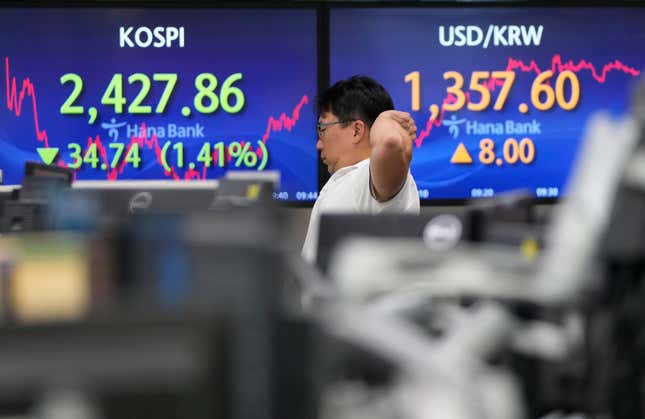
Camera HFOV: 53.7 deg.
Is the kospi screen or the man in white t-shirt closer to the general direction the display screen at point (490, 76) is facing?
the man in white t-shirt

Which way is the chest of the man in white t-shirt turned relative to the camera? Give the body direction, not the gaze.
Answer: to the viewer's left

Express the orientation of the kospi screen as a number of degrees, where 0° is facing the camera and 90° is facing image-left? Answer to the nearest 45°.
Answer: approximately 0°

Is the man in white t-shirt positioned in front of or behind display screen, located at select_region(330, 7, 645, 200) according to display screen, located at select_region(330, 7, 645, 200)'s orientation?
in front

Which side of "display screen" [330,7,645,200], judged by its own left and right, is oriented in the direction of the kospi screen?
right

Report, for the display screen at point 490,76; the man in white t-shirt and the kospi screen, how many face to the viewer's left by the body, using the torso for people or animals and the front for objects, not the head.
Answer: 1

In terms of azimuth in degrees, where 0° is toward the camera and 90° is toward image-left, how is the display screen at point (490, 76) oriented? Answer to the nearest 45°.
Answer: approximately 0°

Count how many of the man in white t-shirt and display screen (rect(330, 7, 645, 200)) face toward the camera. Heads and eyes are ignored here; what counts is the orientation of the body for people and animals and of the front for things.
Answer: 1

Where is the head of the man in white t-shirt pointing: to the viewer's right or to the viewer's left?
to the viewer's left

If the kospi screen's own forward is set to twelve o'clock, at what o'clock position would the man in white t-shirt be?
The man in white t-shirt is roughly at 11 o'clock from the kospi screen.

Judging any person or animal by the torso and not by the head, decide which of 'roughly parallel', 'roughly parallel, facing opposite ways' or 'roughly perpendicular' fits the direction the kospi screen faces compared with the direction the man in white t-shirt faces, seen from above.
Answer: roughly perpendicular

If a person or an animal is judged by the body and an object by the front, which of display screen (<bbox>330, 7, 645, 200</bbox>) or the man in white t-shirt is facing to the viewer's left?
the man in white t-shirt
